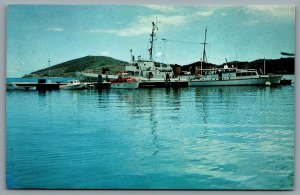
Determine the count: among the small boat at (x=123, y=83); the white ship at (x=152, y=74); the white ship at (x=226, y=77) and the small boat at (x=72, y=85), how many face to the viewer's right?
1

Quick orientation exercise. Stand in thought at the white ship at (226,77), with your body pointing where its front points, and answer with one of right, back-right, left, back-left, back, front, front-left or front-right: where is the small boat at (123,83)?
back

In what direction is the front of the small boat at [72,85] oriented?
to the viewer's left

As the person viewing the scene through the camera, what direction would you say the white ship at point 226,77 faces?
facing to the right of the viewer

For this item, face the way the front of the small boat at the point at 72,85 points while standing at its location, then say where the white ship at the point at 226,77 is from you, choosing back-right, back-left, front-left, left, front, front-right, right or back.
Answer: back

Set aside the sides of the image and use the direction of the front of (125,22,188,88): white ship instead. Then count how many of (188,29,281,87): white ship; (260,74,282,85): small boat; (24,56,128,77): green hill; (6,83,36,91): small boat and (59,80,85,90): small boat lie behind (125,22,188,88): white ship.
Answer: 2

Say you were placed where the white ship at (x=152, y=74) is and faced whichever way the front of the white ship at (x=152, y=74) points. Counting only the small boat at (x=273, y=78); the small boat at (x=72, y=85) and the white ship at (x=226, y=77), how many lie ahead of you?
1

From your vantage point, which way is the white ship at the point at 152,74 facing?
to the viewer's left
